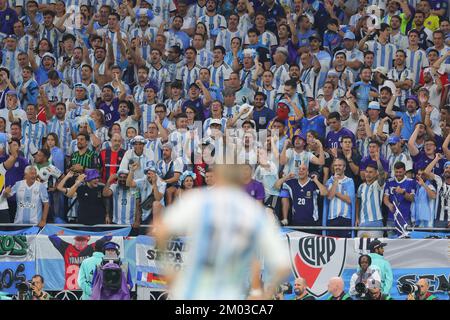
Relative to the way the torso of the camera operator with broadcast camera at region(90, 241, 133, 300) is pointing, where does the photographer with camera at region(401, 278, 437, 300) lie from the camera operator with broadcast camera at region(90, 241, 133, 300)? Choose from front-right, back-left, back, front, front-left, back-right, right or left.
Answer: left

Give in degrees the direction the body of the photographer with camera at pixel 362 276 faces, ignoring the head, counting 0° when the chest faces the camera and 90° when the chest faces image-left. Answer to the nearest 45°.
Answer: approximately 0°

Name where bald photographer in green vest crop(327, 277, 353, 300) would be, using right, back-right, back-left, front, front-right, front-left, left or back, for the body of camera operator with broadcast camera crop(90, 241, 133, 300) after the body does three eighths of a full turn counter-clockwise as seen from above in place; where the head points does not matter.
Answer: front-right

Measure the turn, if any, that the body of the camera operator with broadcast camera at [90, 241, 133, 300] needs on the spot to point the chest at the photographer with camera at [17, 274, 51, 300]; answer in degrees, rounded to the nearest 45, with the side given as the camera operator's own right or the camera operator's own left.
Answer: approximately 90° to the camera operator's own right

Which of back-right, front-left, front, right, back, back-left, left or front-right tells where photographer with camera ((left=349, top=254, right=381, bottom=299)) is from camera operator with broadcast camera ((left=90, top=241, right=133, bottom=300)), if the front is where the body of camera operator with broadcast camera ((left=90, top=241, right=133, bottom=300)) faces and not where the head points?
left

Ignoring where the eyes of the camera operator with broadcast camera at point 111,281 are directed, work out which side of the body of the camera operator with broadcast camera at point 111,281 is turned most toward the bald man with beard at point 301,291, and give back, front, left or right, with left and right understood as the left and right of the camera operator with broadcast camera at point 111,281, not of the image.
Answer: left

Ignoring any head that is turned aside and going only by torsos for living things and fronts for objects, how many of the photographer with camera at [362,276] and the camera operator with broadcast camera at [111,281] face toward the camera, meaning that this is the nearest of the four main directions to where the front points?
2

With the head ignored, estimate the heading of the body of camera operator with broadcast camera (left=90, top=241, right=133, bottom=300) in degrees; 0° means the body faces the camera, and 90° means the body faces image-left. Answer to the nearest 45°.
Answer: approximately 0°
